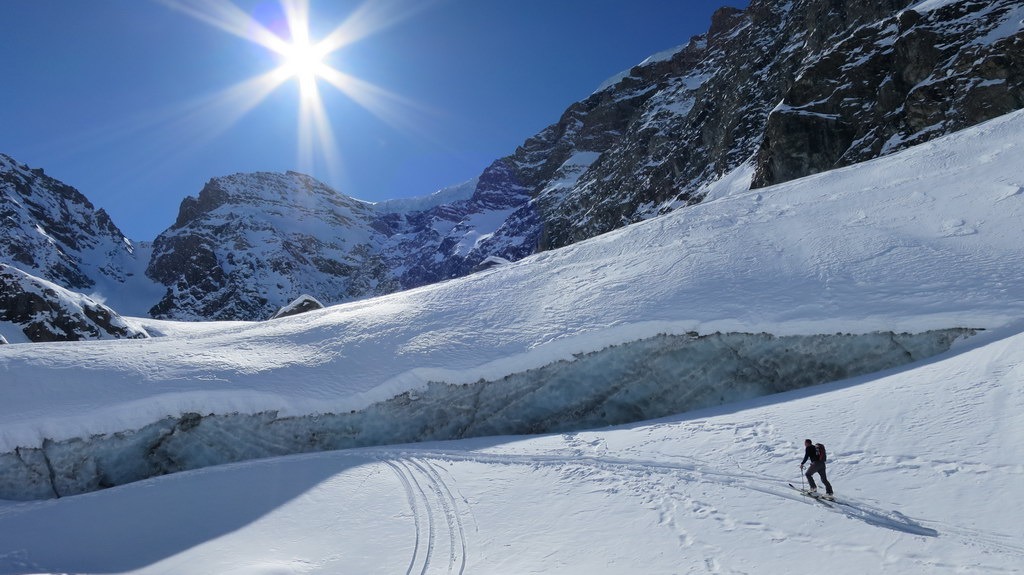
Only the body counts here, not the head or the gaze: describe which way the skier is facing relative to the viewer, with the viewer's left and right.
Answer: facing away from the viewer and to the left of the viewer

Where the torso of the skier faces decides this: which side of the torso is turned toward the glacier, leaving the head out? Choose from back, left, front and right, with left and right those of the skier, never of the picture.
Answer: front
